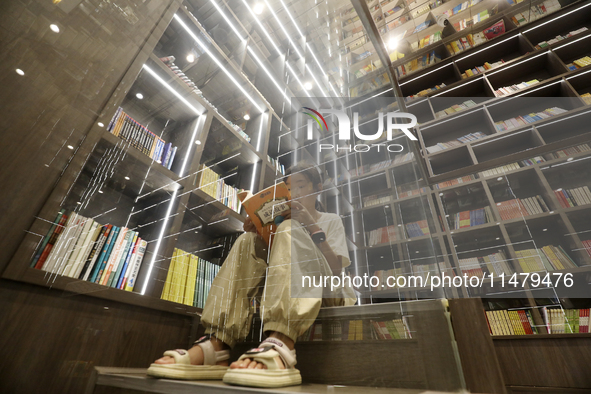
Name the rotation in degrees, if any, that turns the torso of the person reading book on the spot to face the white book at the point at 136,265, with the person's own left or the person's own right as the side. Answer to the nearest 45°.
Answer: approximately 90° to the person's own right

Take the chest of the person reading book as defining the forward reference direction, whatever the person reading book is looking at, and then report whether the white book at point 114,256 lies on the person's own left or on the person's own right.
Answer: on the person's own right

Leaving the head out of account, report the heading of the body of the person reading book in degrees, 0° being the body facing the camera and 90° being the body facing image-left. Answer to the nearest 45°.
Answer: approximately 45°

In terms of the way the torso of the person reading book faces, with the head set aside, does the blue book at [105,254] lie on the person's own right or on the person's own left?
on the person's own right

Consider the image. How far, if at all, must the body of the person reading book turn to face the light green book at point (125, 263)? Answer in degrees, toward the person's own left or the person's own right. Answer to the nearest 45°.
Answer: approximately 90° to the person's own right

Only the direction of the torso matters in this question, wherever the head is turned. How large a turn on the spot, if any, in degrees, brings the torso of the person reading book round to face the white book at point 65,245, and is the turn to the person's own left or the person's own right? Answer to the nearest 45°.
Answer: approximately 45° to the person's own right

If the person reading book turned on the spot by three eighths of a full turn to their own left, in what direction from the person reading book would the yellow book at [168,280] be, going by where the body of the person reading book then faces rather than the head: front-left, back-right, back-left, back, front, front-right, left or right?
back-left

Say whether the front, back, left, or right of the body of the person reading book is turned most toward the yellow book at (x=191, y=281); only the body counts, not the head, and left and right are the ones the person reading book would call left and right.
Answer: right
